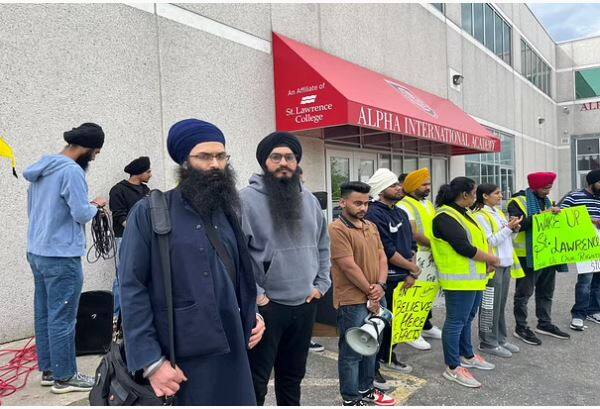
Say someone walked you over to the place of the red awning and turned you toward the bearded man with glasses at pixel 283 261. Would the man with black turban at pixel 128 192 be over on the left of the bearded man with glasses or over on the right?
right

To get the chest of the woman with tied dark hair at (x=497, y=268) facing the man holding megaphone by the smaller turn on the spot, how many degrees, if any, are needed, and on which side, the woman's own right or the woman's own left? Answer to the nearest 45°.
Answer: approximately 135° to the woman's own right

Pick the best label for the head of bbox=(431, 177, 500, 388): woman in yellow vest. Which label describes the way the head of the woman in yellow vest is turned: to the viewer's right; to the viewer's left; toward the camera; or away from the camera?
to the viewer's right

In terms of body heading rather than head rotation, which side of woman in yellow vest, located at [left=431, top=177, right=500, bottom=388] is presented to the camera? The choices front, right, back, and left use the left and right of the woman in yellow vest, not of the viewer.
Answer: right

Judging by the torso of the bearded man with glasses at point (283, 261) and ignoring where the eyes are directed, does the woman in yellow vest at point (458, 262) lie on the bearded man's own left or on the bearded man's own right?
on the bearded man's own left

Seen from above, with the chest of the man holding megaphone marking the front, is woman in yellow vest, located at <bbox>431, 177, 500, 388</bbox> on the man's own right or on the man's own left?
on the man's own left
